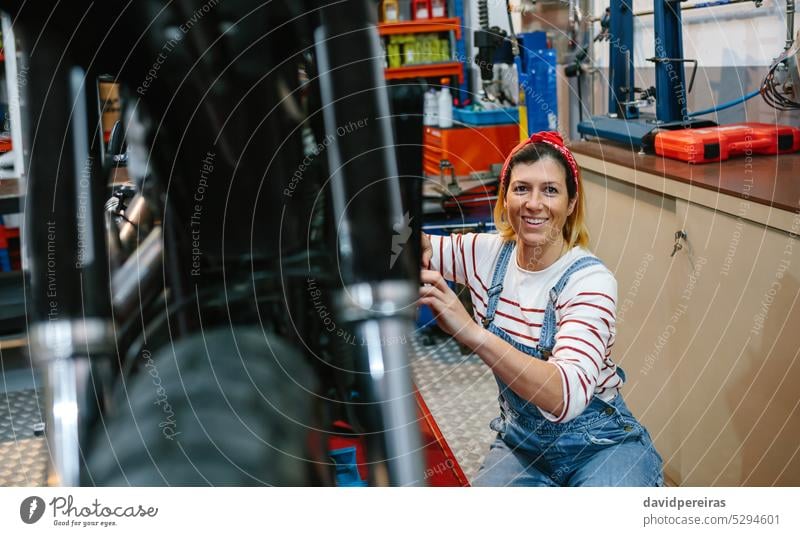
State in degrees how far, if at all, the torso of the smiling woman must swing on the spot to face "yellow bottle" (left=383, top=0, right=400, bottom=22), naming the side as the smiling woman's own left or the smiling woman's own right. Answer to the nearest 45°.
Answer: approximately 135° to the smiling woman's own right

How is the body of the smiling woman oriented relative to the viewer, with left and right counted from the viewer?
facing the viewer and to the left of the viewer

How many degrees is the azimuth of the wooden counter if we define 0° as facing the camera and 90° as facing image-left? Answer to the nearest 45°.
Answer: approximately 45°

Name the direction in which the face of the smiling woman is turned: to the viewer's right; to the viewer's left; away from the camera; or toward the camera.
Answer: toward the camera

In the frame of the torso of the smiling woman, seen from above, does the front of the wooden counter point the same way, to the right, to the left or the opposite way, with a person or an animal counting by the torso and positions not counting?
the same way

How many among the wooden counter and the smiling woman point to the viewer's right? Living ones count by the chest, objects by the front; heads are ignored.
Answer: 0
